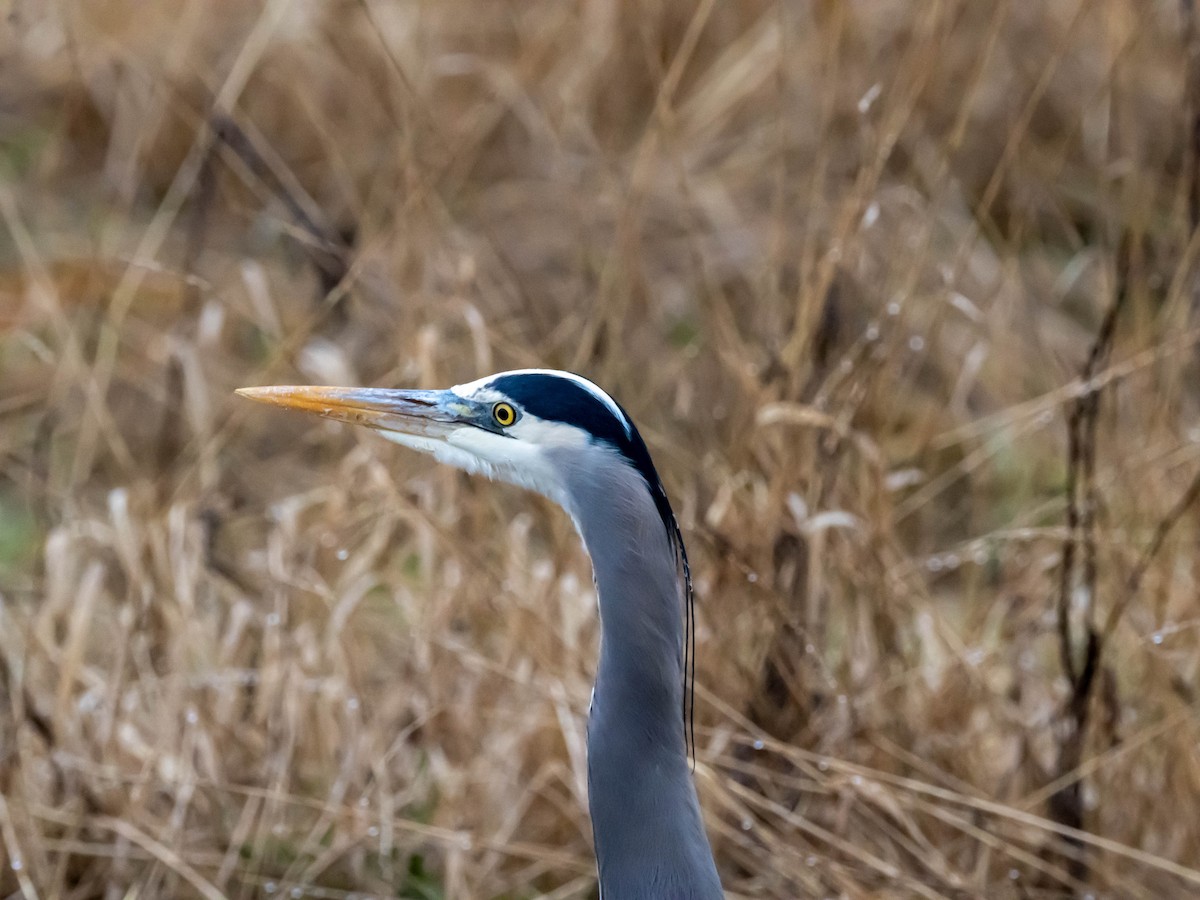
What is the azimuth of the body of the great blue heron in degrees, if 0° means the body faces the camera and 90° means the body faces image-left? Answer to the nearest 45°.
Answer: approximately 90°
